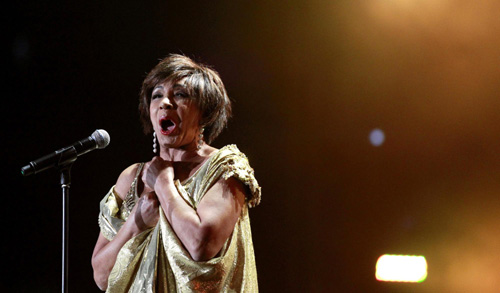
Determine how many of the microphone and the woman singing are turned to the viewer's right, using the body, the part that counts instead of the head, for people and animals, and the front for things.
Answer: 1

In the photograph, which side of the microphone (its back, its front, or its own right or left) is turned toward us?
right

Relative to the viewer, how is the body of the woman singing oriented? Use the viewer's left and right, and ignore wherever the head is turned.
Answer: facing the viewer and to the left of the viewer

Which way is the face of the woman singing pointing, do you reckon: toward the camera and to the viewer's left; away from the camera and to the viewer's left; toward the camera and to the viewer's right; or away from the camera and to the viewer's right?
toward the camera and to the viewer's left
